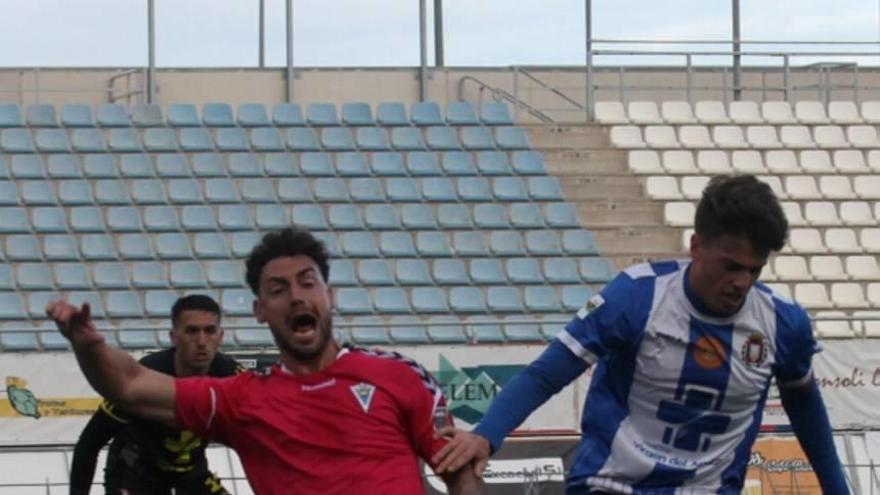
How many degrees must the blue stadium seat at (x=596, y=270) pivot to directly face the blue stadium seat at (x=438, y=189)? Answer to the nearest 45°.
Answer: approximately 90° to its right

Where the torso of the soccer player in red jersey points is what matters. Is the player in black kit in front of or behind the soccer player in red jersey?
behind

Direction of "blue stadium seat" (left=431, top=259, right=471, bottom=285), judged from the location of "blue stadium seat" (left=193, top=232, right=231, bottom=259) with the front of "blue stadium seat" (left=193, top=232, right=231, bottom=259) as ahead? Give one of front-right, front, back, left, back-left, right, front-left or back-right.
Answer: left

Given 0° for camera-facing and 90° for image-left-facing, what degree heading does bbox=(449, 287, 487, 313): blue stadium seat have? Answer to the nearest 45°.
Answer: approximately 0°

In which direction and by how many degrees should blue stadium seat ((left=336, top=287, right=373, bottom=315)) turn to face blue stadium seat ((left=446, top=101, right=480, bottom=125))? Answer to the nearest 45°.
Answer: approximately 135° to its left

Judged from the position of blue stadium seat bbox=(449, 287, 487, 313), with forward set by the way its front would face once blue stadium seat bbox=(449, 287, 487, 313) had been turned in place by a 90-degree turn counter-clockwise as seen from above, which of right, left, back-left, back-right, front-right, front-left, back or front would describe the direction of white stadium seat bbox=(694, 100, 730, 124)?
front-left

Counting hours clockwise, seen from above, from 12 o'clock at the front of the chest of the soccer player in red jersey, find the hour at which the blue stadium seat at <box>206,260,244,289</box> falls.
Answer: The blue stadium seat is roughly at 6 o'clock from the soccer player in red jersey.
